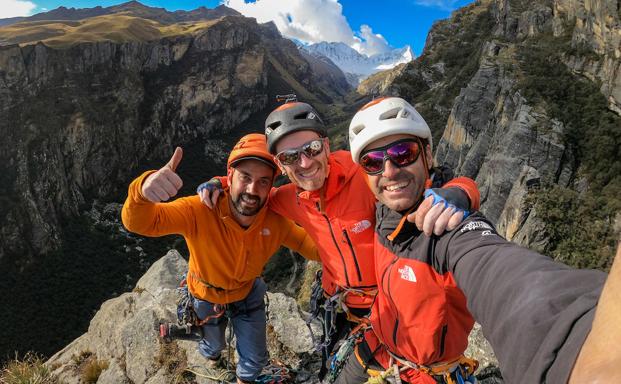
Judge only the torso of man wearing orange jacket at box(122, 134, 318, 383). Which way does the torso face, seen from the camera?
toward the camera

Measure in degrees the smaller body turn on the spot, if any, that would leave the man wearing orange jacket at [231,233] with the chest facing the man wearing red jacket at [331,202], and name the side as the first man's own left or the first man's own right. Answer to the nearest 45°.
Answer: approximately 45° to the first man's own left

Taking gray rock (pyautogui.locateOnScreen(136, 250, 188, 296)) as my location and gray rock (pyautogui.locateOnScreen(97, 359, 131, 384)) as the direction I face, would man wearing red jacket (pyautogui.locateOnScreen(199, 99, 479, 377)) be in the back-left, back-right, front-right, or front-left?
front-left

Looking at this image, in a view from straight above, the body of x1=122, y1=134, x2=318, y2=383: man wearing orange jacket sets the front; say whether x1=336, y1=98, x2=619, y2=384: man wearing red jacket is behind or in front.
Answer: in front

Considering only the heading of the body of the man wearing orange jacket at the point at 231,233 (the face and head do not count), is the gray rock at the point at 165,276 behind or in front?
behind
